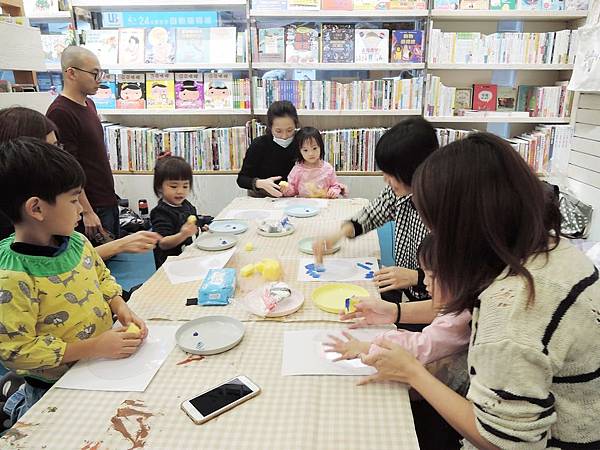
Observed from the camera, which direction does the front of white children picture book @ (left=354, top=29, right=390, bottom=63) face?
facing the viewer

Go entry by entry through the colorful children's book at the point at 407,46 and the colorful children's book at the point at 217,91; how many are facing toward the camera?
2

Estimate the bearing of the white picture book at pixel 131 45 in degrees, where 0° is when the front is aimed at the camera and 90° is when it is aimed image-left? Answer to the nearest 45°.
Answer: approximately 0°

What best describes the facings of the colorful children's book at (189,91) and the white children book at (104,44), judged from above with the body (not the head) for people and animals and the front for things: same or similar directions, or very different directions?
same or similar directions

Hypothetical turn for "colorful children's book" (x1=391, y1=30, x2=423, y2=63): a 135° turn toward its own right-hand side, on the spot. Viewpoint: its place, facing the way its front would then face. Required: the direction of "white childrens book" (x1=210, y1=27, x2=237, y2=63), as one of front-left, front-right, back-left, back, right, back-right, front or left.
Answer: front-left

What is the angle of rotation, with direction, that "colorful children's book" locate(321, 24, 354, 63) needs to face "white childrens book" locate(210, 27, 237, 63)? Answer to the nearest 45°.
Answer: approximately 90° to its right

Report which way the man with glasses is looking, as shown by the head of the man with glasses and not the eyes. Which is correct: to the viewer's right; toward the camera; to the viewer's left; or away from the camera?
to the viewer's right

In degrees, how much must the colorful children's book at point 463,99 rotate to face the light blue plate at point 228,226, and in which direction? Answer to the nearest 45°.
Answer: approximately 45° to its right

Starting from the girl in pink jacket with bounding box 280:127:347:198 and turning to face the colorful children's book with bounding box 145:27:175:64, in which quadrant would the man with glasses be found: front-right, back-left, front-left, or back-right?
front-left

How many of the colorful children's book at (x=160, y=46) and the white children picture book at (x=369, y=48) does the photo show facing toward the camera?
2

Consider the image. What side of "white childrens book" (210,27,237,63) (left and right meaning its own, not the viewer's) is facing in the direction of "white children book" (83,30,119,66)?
right

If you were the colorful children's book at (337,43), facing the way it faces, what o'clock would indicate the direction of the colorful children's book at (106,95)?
the colorful children's book at (106,95) is roughly at 3 o'clock from the colorful children's book at (337,43).

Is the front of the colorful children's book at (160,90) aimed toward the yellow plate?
yes

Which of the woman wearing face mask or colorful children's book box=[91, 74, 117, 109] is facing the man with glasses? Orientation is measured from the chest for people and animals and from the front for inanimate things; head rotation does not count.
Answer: the colorful children's book

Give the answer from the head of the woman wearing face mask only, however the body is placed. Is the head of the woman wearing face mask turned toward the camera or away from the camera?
toward the camera

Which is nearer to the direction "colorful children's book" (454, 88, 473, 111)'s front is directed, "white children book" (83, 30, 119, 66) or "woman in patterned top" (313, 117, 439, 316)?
the woman in patterned top

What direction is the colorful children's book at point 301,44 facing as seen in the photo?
toward the camera
